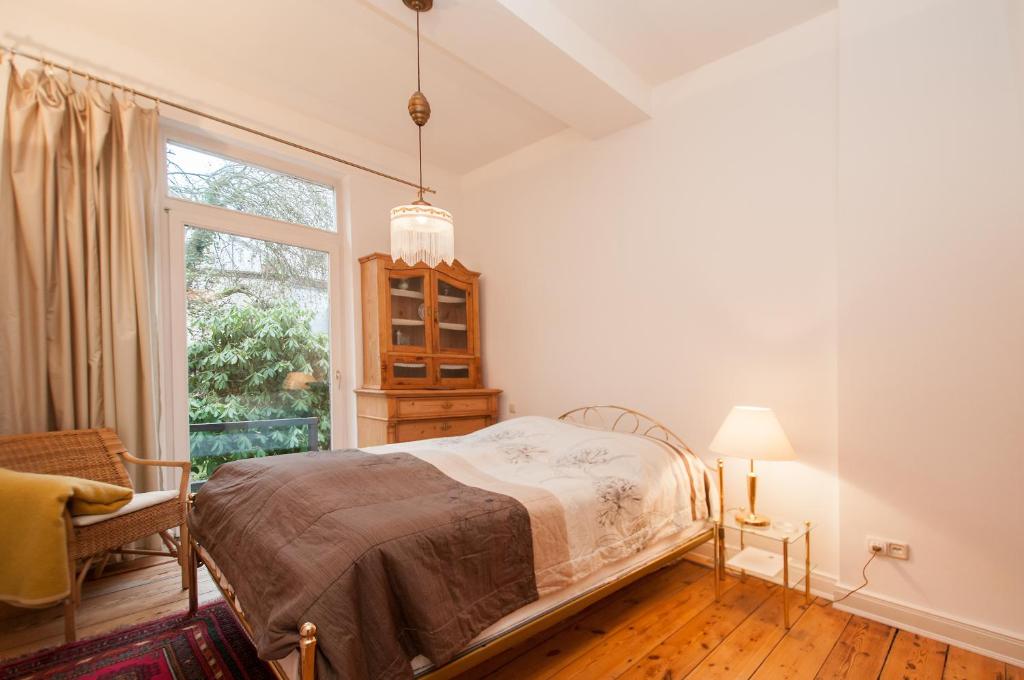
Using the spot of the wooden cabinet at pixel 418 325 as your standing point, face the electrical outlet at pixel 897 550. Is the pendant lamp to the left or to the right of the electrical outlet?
right

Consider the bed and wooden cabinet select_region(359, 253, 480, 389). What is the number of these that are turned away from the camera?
0

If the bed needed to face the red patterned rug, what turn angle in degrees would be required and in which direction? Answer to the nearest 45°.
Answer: approximately 45° to its right

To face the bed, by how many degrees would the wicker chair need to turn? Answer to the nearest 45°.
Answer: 0° — it already faces it

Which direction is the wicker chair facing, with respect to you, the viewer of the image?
facing the viewer and to the right of the viewer

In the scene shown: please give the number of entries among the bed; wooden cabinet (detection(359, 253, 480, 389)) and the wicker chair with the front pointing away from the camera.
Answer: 0

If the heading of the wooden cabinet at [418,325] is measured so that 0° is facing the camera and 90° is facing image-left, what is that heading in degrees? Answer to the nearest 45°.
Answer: approximately 315°

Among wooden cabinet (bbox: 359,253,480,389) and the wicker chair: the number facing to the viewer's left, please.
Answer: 0

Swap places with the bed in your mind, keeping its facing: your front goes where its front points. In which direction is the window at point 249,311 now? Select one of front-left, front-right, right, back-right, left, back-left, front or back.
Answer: right

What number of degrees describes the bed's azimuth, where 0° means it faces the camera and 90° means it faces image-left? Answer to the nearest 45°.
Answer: approximately 45°
